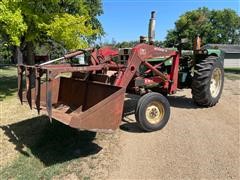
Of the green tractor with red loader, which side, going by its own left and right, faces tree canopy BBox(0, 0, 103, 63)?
right

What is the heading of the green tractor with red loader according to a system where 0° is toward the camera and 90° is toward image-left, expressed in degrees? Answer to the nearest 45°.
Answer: approximately 45°
